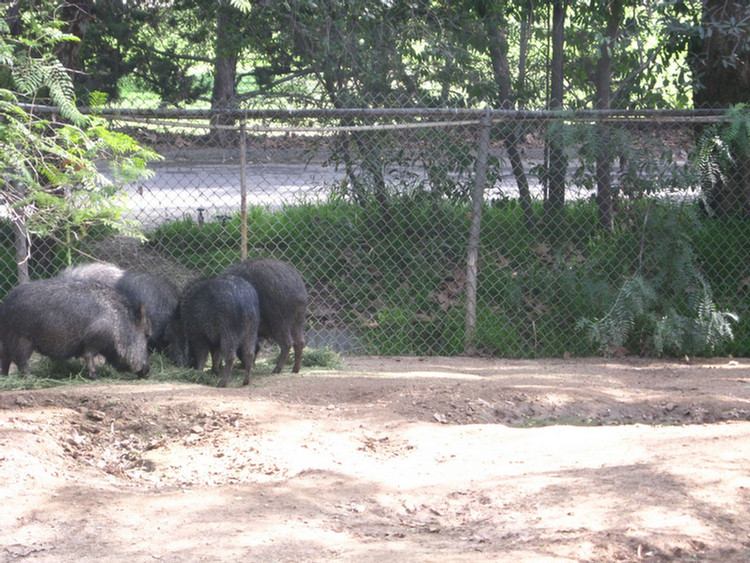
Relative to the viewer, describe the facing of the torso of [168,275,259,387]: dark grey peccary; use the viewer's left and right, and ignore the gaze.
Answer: facing away from the viewer and to the left of the viewer

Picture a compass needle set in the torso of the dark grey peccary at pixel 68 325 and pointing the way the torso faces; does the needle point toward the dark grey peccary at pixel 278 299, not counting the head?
yes

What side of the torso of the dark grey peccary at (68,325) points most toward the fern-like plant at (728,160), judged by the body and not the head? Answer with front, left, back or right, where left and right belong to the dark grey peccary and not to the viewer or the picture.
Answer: front

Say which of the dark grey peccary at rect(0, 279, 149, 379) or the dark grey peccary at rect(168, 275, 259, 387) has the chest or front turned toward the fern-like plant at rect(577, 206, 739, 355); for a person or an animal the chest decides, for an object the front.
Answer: the dark grey peccary at rect(0, 279, 149, 379)

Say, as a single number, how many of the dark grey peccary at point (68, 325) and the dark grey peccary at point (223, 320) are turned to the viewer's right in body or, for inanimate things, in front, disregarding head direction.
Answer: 1

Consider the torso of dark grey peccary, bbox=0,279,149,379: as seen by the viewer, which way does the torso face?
to the viewer's right
